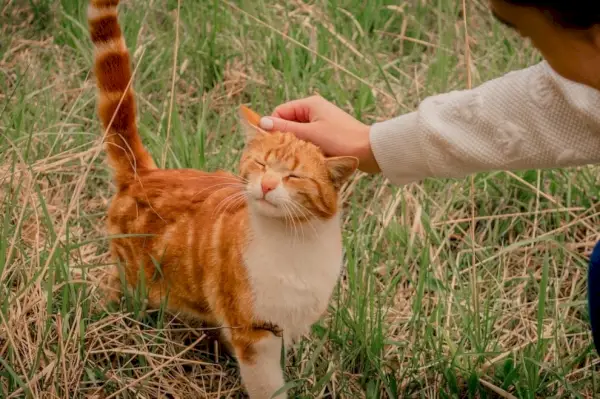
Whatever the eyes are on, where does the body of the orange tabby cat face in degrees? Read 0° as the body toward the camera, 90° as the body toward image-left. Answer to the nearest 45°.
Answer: approximately 315°
